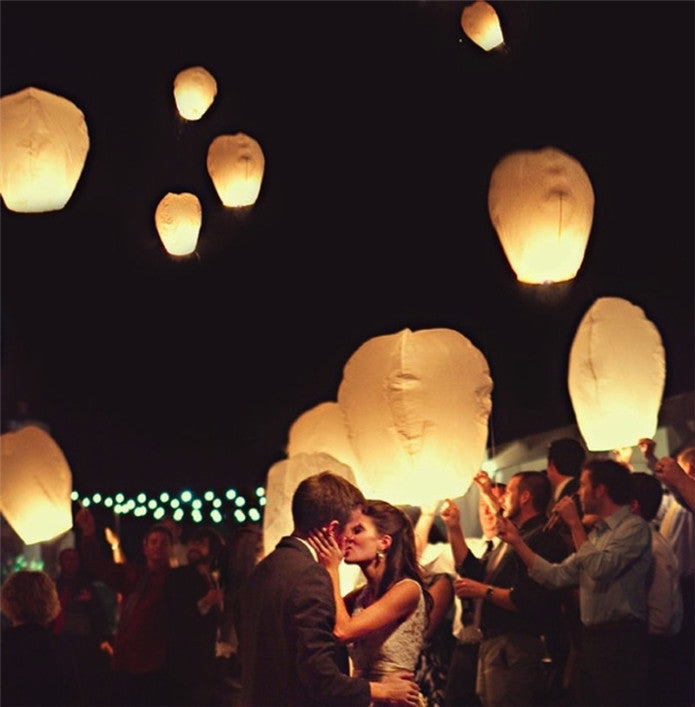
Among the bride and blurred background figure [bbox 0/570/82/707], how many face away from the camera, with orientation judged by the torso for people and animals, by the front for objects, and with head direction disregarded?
1

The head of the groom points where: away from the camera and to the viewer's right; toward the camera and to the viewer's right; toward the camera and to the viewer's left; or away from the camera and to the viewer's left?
away from the camera and to the viewer's right

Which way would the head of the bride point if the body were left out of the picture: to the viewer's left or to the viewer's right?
to the viewer's left

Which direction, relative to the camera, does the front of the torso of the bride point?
to the viewer's left

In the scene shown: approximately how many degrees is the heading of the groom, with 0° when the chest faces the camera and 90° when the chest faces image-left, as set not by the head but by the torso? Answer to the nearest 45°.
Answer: approximately 225°

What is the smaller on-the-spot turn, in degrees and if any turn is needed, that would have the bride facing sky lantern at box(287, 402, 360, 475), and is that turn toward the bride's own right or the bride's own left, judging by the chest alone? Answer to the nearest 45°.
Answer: approximately 90° to the bride's own right

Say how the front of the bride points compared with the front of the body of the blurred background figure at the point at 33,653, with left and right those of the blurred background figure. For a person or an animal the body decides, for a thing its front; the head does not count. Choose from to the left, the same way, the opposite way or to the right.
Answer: to the left

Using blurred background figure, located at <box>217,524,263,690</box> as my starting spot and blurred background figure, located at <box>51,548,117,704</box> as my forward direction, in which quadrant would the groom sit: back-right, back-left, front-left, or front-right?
back-left

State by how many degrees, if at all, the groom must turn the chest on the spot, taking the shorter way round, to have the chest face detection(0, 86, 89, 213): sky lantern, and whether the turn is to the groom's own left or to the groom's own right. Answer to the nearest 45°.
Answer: approximately 90° to the groom's own left

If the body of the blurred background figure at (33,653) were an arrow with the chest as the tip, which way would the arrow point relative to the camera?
away from the camera
